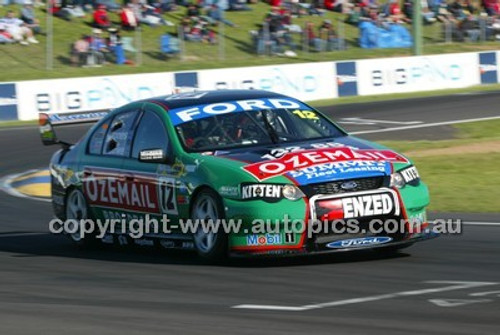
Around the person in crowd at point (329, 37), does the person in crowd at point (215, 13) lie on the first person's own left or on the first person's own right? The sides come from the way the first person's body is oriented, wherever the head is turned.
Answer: on the first person's own right

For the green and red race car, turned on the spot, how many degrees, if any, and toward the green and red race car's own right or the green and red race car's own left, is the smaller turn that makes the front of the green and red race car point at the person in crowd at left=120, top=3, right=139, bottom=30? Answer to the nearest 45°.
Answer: approximately 135° to the green and red race car's own left

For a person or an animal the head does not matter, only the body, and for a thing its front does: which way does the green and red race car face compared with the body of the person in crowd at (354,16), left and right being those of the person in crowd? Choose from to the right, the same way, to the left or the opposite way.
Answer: to the left

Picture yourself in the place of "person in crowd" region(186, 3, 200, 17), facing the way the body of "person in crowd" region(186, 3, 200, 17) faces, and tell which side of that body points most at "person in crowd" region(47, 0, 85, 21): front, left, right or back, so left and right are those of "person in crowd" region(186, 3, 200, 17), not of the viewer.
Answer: right

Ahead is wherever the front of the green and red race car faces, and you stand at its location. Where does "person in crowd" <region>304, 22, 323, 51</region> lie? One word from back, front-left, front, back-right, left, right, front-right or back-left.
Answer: back-left

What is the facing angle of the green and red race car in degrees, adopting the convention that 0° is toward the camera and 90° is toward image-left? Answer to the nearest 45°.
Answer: approximately 315°

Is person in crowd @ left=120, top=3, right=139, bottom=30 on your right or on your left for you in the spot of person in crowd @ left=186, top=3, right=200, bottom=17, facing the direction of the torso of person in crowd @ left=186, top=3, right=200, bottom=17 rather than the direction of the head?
on your right

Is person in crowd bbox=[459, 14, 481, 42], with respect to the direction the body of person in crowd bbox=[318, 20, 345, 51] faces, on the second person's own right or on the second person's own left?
on the second person's own left

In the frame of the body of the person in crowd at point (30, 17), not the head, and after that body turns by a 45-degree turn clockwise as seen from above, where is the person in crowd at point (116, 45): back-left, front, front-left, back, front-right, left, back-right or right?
left

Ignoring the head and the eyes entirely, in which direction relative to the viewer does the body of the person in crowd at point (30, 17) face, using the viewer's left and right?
facing the viewer and to the right of the viewer
